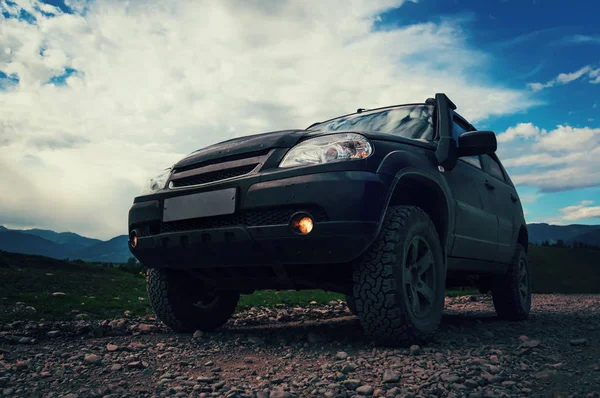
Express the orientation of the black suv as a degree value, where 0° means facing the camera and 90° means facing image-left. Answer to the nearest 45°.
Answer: approximately 45°
